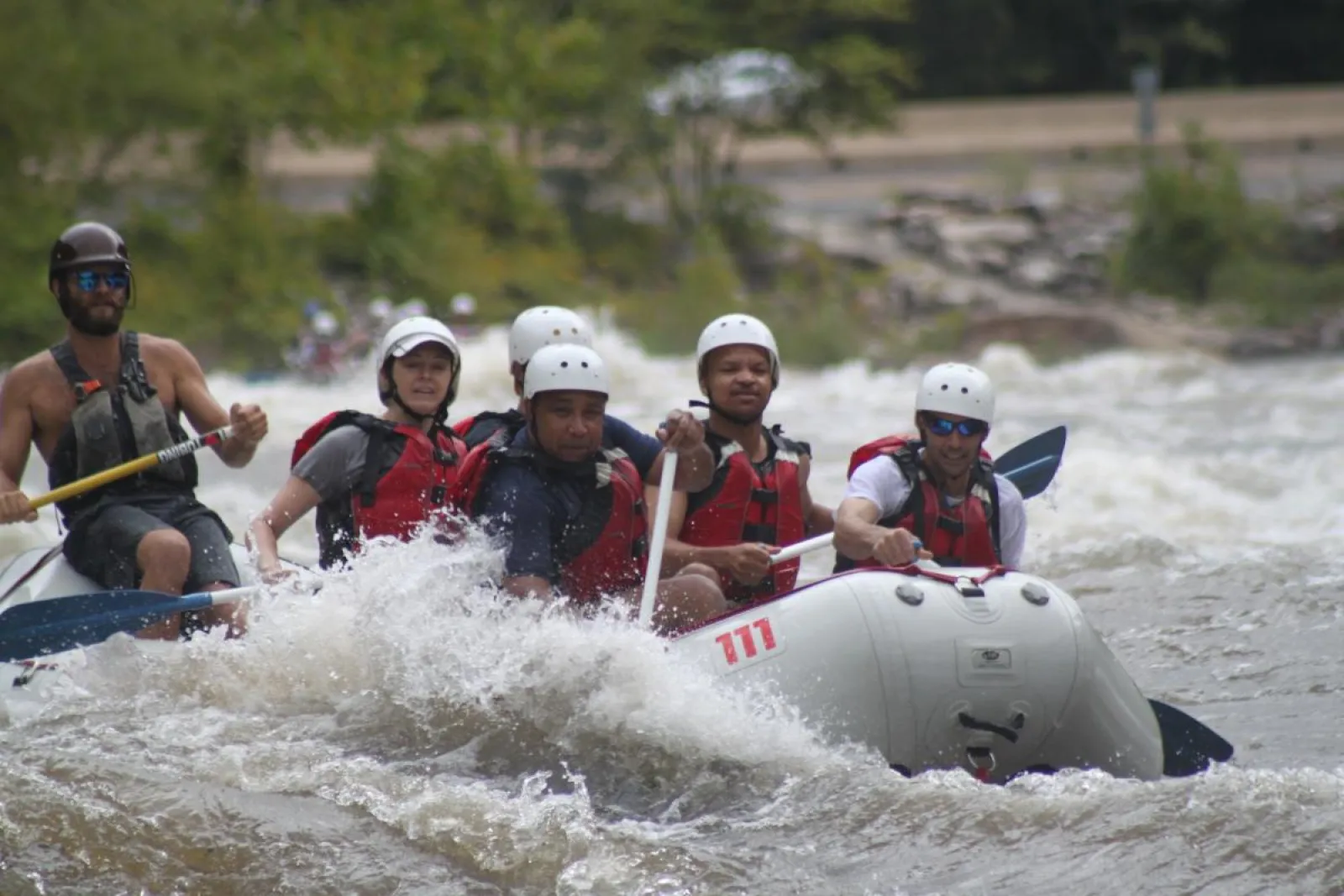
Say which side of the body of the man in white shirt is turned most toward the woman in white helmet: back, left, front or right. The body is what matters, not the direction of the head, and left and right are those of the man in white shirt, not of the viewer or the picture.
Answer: right

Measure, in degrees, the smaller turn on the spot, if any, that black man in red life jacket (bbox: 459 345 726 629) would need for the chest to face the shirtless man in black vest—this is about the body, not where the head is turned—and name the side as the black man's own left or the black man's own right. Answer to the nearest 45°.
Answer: approximately 135° to the black man's own right

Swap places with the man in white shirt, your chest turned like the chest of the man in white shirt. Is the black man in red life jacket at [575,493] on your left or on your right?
on your right

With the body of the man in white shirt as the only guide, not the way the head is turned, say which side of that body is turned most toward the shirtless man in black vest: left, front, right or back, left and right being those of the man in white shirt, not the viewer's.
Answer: right

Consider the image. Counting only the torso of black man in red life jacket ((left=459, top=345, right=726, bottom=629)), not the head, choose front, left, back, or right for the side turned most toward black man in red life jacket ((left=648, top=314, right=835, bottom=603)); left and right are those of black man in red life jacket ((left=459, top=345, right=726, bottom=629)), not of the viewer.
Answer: left

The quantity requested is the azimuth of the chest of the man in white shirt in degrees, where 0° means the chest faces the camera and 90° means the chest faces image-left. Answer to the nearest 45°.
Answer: approximately 0°
